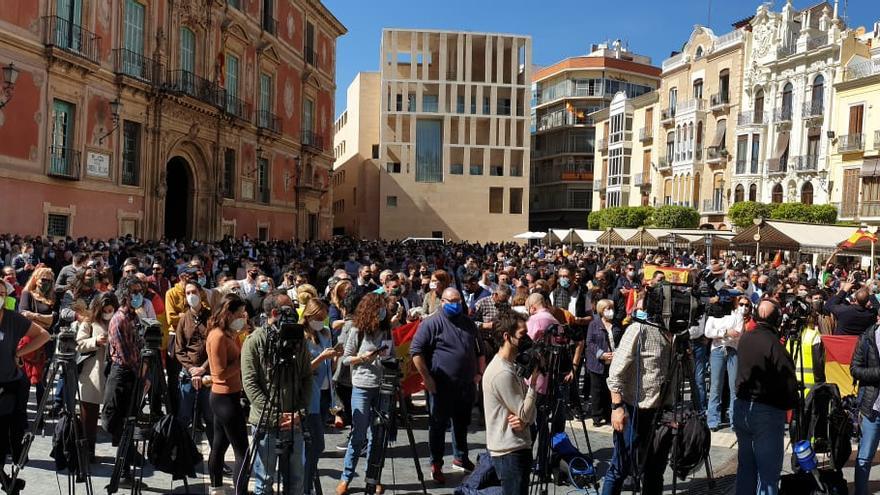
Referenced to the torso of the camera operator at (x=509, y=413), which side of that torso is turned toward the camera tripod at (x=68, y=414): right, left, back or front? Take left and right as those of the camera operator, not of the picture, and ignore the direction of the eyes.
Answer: back

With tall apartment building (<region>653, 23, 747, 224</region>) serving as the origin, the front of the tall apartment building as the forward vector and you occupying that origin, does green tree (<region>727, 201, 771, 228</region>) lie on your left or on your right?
on your left

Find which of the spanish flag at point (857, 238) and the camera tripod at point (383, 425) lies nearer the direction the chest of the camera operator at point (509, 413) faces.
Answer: the spanish flag

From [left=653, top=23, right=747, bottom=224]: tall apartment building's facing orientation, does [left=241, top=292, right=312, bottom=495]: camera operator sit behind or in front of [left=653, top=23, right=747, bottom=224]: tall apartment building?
in front

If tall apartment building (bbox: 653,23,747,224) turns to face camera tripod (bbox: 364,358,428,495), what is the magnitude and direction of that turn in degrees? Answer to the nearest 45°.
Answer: approximately 45° to its left

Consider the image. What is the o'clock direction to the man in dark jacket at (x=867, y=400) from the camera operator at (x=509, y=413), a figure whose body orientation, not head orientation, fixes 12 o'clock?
The man in dark jacket is roughly at 11 o'clock from the camera operator.

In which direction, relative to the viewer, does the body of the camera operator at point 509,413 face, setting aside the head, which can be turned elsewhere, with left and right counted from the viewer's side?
facing to the right of the viewer

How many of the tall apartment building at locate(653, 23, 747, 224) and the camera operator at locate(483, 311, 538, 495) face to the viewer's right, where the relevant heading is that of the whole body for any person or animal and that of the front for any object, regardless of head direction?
1

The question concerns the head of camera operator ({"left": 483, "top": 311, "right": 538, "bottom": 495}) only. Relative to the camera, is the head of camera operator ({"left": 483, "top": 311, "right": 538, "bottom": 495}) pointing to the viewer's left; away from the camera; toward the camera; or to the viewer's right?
to the viewer's right

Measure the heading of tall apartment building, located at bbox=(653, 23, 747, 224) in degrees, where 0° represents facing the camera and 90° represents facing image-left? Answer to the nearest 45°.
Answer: approximately 45°

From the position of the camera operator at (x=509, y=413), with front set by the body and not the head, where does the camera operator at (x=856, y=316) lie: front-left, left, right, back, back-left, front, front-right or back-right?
front-left

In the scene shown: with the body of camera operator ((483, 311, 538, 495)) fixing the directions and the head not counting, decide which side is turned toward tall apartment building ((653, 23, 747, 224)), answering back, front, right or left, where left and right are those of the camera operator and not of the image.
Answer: left

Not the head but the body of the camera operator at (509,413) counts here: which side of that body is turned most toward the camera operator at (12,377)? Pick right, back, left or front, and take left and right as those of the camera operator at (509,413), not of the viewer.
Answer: back

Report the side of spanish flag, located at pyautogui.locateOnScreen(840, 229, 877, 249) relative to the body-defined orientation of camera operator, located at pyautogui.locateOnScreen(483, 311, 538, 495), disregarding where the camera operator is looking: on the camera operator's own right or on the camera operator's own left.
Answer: on the camera operator's own left

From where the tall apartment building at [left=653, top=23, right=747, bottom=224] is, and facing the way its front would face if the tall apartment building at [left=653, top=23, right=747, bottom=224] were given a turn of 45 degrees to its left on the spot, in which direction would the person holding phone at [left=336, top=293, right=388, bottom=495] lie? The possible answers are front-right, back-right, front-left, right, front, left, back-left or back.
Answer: front

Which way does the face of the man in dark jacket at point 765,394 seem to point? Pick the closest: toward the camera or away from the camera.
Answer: away from the camera
